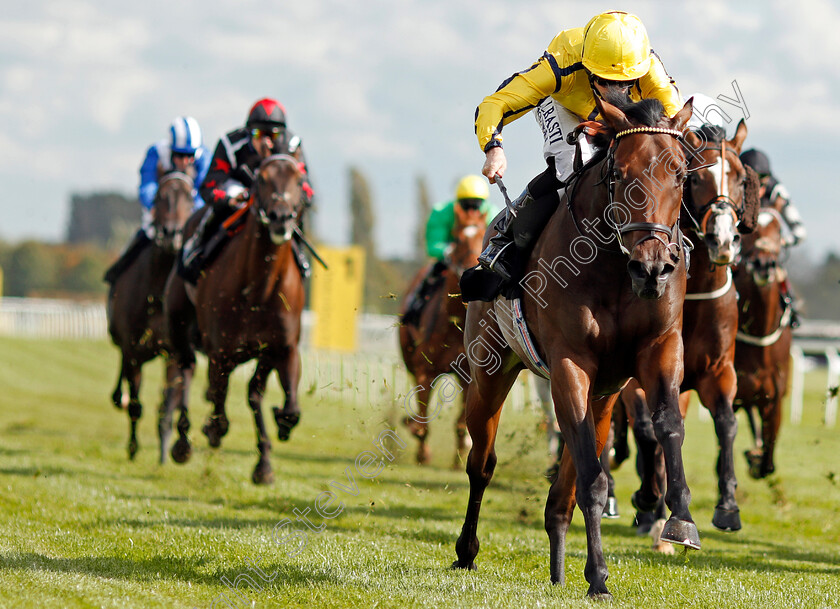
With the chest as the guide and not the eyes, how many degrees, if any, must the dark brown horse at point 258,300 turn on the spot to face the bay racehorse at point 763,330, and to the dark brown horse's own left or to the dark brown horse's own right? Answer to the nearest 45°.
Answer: approximately 45° to the dark brown horse's own left

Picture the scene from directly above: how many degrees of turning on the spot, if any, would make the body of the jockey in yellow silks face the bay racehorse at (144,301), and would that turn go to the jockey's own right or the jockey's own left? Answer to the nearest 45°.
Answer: approximately 180°

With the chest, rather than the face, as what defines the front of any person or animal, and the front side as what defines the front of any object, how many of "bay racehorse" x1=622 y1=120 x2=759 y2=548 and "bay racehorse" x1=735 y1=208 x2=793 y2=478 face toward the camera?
2

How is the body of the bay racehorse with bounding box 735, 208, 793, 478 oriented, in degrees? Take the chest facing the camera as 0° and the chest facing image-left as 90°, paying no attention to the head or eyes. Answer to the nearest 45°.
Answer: approximately 0°

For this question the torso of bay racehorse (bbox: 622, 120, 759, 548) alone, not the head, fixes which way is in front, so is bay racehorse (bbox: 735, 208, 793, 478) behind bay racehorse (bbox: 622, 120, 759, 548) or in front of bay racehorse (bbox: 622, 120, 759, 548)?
behind

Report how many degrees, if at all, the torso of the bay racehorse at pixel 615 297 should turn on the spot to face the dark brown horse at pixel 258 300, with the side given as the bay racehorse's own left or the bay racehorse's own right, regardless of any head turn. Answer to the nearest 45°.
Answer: approximately 180°

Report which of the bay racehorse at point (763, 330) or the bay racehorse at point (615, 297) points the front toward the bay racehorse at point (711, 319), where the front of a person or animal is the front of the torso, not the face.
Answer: the bay racehorse at point (763, 330)

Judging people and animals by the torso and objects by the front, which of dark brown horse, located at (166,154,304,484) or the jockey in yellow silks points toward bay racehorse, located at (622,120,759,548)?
the dark brown horse
